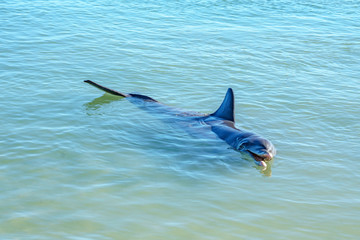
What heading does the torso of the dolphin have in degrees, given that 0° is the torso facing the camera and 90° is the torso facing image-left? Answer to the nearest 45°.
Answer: approximately 315°
